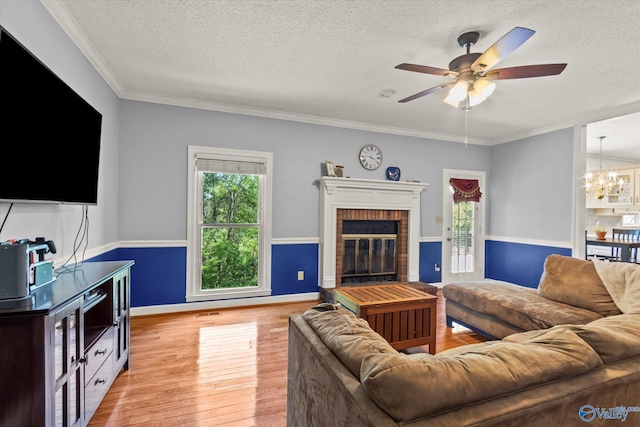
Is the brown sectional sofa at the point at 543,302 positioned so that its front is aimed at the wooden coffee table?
yes

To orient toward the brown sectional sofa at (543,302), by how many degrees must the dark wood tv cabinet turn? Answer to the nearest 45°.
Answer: approximately 45° to its left

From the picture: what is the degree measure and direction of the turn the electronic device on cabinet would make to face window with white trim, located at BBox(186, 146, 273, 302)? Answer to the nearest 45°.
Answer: approximately 90° to its left

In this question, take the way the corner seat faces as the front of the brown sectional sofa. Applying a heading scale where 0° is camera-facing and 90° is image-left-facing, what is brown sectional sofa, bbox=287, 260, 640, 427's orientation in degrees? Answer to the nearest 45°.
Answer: approximately 135°

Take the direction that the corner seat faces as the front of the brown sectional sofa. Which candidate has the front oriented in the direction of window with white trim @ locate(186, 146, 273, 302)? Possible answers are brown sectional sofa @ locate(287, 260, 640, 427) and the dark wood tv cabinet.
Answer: the brown sectional sofa

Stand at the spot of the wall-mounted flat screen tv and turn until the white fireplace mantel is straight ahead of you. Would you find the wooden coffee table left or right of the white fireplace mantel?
right

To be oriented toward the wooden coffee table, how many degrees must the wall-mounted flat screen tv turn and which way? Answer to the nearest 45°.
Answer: approximately 45° to its left
